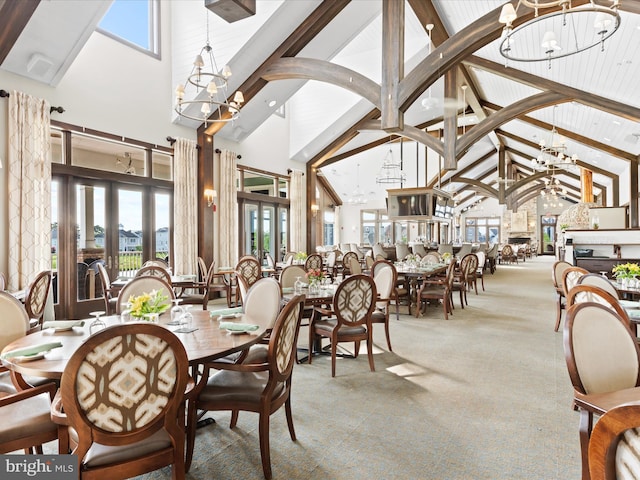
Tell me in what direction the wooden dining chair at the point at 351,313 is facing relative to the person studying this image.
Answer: facing away from the viewer and to the left of the viewer

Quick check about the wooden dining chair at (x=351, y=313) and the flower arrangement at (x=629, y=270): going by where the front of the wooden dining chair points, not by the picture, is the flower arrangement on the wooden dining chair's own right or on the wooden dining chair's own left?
on the wooden dining chair's own right

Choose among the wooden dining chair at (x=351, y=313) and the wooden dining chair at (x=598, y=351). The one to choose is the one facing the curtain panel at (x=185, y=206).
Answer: the wooden dining chair at (x=351, y=313)

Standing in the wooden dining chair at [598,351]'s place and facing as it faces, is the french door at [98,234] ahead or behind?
behind

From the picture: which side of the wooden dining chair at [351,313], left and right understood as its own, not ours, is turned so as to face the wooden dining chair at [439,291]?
right

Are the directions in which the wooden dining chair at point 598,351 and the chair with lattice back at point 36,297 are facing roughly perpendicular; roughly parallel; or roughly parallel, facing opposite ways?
roughly perpendicular

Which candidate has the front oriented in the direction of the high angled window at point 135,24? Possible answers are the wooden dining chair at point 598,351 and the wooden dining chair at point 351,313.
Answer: the wooden dining chair at point 351,313

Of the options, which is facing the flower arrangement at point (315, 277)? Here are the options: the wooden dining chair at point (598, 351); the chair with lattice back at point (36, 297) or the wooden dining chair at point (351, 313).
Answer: the wooden dining chair at point (351, 313)
